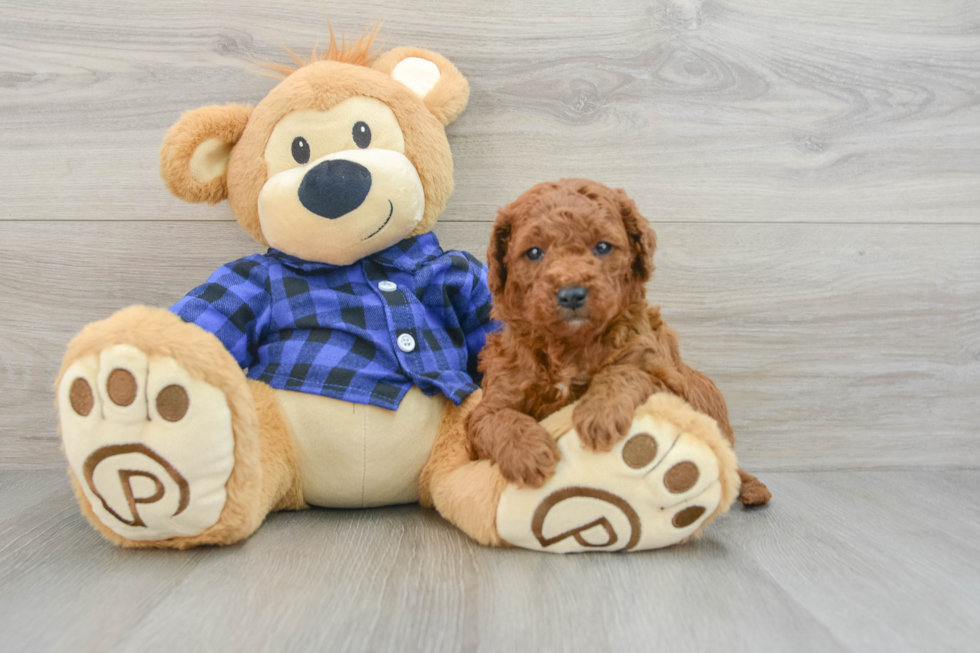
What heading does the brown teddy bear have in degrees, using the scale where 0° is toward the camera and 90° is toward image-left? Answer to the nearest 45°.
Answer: approximately 0°
